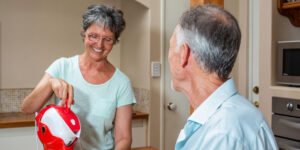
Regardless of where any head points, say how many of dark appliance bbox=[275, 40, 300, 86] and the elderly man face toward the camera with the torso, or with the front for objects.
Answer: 1

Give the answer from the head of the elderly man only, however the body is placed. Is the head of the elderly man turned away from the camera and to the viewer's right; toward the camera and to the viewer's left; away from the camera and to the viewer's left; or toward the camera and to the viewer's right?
away from the camera and to the viewer's left

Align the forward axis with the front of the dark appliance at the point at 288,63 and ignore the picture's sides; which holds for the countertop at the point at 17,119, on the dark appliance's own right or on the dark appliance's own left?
on the dark appliance's own right

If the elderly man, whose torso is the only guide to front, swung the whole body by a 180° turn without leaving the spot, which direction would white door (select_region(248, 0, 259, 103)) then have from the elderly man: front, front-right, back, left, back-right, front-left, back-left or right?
back-left

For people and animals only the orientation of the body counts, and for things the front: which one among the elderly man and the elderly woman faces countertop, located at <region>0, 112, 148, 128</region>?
the elderly man

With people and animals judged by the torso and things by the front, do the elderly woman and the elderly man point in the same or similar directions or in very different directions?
very different directions

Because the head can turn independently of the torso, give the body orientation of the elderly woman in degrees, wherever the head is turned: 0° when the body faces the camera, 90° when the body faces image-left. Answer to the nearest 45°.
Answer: approximately 0°

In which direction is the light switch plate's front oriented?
toward the camera

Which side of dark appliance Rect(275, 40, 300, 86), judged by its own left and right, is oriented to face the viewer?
front

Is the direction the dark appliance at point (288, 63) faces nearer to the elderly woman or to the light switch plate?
the elderly woman

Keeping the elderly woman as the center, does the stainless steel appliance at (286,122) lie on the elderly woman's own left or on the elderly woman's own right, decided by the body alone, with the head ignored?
on the elderly woman's own left

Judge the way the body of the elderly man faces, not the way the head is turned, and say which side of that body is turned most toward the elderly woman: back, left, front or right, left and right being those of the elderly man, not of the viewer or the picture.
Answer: front
